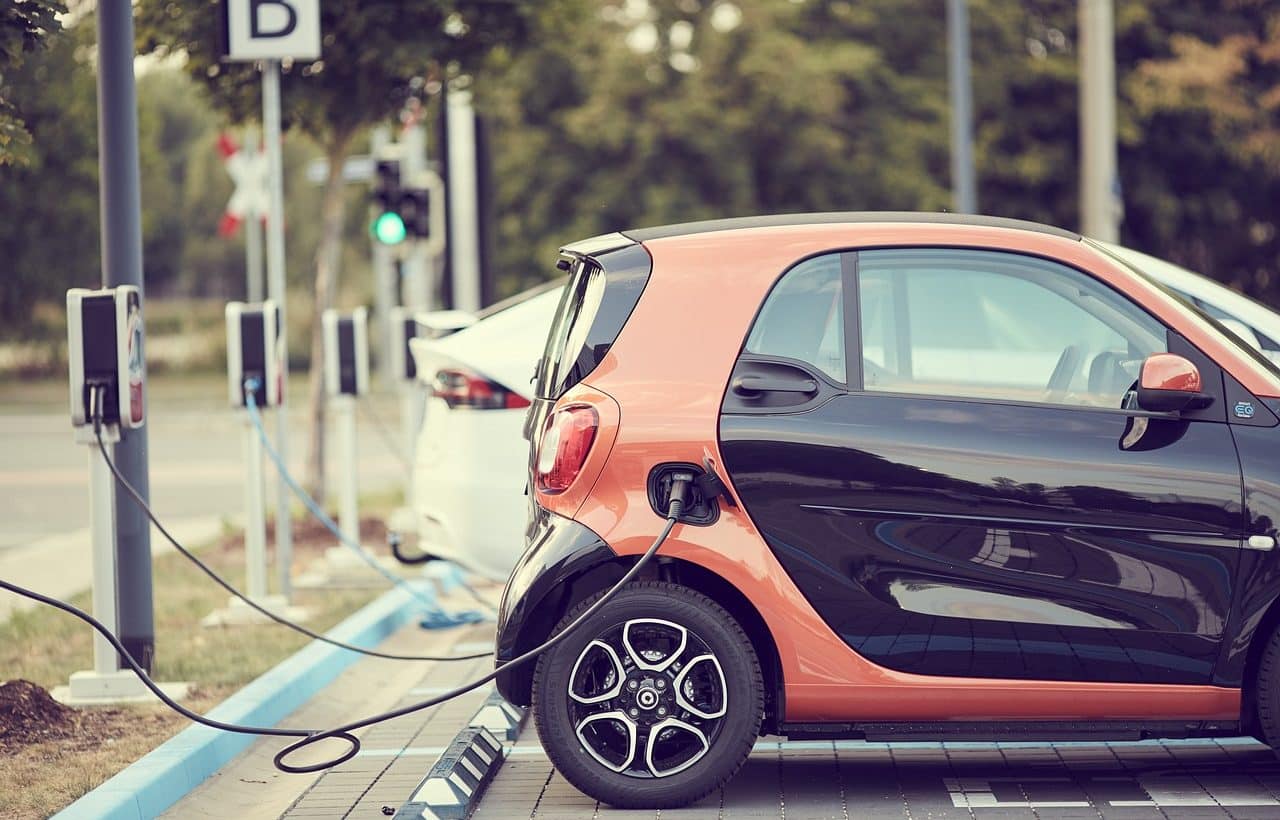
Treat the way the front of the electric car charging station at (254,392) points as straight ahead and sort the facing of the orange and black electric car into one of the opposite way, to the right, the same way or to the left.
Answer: to the left

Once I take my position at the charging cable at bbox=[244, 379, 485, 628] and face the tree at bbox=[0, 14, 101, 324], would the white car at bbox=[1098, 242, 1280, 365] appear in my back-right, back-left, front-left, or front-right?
back-right

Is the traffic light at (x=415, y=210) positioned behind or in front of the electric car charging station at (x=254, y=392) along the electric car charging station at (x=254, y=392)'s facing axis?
behind

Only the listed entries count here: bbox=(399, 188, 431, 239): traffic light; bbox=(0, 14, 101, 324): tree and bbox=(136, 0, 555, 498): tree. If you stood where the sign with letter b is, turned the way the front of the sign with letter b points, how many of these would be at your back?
3

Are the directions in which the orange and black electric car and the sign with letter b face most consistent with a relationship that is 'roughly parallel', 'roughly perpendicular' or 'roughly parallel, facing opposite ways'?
roughly perpendicular

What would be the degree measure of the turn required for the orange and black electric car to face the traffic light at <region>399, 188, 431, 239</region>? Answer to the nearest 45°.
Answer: approximately 135° to its left

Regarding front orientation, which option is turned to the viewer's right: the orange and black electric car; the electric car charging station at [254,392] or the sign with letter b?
the orange and black electric car

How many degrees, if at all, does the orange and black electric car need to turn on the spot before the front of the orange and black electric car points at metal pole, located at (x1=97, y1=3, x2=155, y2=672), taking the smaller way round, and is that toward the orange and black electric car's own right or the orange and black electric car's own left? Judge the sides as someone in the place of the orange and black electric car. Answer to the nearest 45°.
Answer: approximately 135° to the orange and black electric car's own left

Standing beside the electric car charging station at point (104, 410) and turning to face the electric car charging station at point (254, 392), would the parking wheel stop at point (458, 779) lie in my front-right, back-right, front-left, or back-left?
back-right

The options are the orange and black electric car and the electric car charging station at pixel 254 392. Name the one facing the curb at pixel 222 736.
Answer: the electric car charging station

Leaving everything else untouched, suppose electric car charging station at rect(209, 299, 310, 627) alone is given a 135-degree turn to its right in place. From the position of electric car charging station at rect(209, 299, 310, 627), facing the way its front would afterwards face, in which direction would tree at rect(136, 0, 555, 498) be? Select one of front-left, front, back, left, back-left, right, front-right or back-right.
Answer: front-right

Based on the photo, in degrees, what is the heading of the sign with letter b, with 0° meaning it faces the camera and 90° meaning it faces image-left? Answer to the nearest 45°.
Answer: approximately 0°

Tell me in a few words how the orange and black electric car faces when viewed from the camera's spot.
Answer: facing to the right of the viewer
